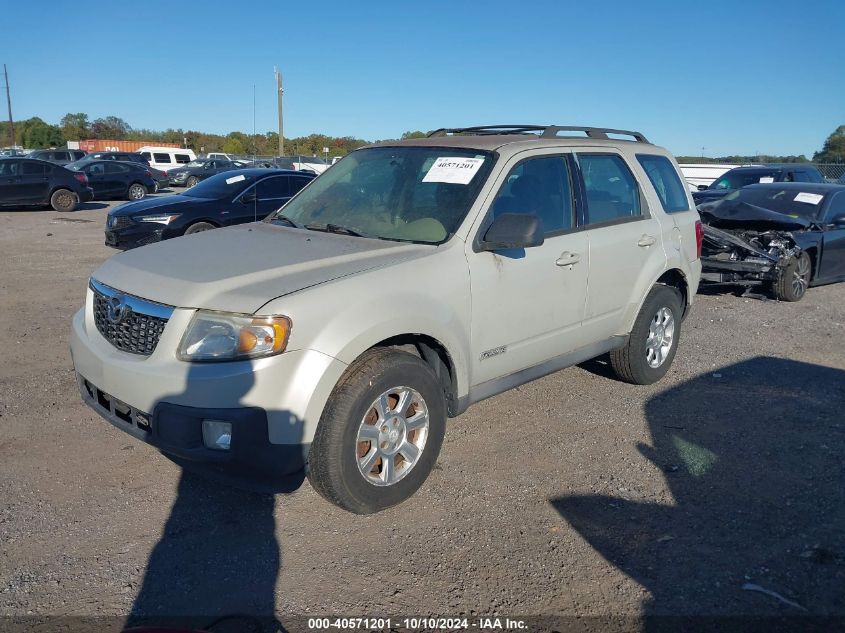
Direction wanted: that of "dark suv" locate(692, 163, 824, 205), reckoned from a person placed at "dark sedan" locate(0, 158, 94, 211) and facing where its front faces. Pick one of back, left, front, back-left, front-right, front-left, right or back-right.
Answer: back-left

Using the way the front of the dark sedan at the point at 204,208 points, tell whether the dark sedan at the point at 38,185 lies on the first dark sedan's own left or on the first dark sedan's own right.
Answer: on the first dark sedan's own right

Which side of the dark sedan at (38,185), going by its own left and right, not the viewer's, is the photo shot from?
left

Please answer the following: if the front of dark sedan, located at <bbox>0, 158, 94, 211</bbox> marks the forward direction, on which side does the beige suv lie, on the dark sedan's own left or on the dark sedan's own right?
on the dark sedan's own left

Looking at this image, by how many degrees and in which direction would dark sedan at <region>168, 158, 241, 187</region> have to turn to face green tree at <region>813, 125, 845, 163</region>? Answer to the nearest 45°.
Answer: approximately 135° to its left

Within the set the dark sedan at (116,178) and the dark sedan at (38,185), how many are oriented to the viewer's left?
2

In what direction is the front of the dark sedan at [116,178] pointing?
to the viewer's left
